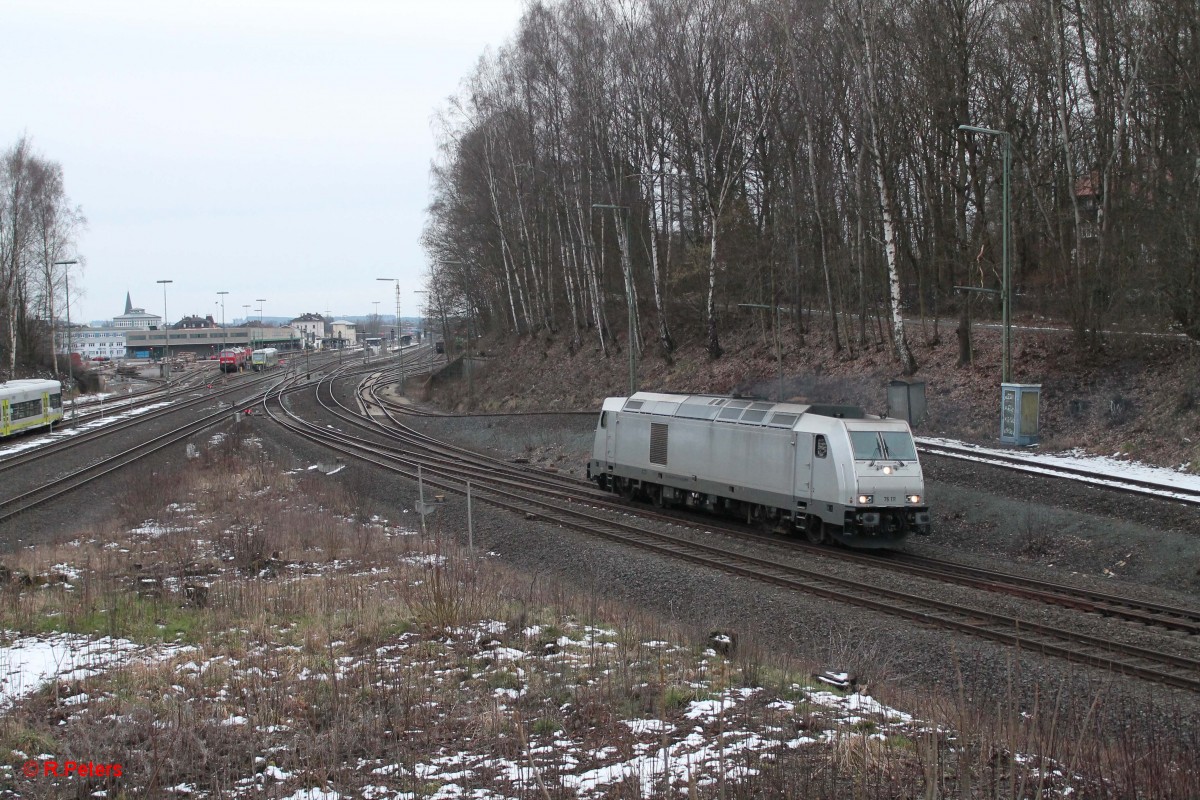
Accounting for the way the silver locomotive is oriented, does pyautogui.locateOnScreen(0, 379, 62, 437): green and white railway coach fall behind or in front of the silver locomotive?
behind

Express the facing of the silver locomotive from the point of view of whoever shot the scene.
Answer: facing the viewer and to the right of the viewer

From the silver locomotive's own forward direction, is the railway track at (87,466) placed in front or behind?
behind

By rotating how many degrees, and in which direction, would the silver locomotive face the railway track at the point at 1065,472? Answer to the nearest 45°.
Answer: approximately 45° to its left
